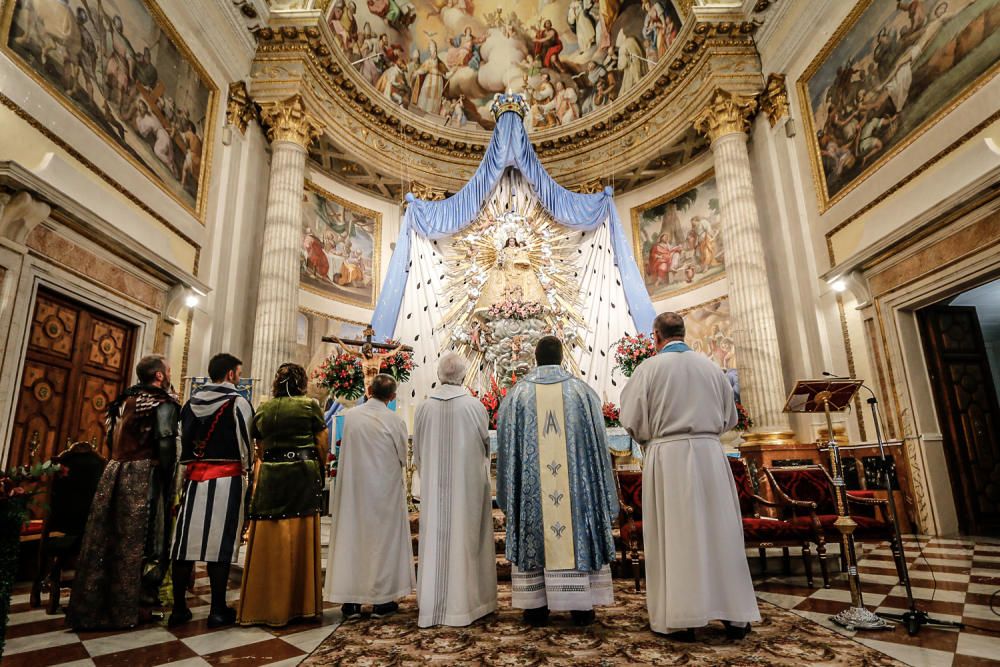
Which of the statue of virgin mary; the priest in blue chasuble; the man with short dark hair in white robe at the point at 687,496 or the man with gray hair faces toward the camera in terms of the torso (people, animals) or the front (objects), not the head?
the statue of virgin mary

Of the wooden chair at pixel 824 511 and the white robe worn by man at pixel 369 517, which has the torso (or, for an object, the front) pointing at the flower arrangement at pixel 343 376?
the white robe worn by man

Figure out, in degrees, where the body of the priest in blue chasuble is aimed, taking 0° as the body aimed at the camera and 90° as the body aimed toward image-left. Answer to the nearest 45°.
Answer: approximately 180°

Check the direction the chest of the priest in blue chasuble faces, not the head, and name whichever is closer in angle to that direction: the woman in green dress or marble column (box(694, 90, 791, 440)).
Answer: the marble column

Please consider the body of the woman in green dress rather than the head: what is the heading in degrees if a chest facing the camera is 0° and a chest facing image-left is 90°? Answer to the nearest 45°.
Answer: approximately 180°

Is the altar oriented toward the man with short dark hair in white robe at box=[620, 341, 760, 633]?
yes

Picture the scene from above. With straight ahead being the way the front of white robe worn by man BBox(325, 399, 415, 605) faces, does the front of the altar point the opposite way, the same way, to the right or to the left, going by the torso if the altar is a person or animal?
the opposite way

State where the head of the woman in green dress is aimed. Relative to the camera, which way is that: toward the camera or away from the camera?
away from the camera

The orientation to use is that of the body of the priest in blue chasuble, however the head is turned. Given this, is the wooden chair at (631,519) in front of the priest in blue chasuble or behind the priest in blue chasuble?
in front

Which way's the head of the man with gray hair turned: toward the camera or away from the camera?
away from the camera

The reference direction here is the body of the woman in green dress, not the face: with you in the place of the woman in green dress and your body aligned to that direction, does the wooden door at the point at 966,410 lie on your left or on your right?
on your right

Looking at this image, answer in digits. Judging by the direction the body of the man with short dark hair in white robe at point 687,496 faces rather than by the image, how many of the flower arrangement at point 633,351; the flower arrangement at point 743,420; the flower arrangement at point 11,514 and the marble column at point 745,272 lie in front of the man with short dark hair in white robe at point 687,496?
3

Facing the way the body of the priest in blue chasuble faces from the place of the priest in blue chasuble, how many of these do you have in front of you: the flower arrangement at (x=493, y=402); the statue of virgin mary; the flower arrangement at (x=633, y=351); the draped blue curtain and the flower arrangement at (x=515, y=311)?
5

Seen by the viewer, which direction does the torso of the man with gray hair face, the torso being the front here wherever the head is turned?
away from the camera

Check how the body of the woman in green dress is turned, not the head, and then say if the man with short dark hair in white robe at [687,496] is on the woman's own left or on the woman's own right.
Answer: on the woman's own right

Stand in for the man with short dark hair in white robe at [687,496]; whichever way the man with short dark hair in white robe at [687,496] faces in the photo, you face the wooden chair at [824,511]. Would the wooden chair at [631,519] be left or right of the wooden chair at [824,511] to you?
left

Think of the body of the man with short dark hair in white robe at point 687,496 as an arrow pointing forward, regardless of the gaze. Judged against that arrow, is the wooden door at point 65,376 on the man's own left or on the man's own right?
on the man's own left
